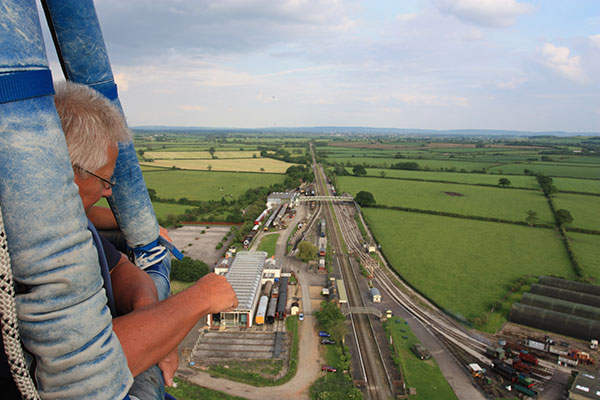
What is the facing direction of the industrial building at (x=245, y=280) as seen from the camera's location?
facing the viewer

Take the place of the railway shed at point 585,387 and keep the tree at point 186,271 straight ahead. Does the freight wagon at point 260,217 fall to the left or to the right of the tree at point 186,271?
right

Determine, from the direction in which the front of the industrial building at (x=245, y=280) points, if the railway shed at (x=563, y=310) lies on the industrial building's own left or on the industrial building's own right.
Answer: on the industrial building's own left

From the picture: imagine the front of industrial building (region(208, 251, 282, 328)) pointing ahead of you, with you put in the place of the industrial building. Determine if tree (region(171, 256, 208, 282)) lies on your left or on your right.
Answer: on your right

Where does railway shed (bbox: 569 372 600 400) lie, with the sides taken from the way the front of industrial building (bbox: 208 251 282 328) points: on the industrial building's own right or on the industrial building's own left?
on the industrial building's own left

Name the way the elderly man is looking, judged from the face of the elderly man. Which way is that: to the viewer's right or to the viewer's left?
to the viewer's right

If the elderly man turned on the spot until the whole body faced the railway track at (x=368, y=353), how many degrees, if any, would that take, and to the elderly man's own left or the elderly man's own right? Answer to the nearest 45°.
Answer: approximately 45° to the elderly man's own left

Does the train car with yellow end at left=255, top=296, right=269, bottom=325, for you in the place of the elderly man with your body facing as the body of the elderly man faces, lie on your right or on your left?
on your left

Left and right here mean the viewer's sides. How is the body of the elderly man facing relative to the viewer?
facing to the right of the viewer
